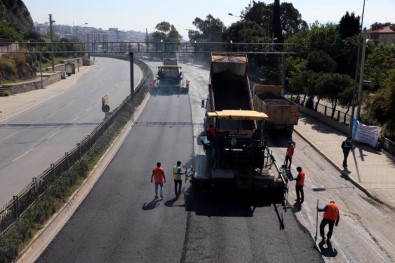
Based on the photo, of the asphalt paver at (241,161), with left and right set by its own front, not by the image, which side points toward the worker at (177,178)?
left

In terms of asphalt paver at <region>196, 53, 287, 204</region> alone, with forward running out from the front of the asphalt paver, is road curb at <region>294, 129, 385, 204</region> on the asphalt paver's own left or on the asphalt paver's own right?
on the asphalt paver's own right

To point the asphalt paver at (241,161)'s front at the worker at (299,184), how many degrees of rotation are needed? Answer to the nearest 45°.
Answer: approximately 90° to its right

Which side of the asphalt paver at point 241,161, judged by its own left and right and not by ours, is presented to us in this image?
back

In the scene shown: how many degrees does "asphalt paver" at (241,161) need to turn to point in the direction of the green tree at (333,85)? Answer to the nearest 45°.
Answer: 0° — it already faces it

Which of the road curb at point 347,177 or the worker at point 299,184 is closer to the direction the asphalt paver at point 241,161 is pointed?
the road curb

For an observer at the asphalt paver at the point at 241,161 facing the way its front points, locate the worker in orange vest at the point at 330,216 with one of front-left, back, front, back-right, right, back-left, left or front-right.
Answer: back-right

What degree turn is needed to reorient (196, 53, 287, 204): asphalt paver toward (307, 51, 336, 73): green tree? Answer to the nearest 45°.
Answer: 0° — it already faces it

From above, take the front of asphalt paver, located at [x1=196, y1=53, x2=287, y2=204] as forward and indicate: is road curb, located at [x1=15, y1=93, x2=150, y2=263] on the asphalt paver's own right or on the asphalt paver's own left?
on the asphalt paver's own left

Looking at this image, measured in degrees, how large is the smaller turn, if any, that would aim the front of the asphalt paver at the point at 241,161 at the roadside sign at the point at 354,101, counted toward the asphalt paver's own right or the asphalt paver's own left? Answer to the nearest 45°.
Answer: approximately 45° to the asphalt paver's own right
